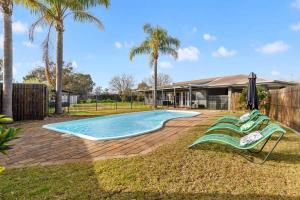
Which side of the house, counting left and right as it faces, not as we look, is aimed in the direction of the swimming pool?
front

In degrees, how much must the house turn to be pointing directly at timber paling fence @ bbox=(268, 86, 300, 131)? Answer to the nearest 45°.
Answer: approximately 45° to its left

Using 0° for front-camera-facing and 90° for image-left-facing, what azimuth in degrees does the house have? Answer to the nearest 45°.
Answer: approximately 45°

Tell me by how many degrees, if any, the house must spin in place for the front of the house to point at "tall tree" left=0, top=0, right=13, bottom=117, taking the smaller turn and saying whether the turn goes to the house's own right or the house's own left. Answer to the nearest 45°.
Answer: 0° — it already faces it

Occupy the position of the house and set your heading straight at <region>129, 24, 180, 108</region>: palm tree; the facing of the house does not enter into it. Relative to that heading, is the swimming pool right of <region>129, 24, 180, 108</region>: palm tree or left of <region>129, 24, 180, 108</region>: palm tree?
left

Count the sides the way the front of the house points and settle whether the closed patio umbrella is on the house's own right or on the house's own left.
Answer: on the house's own left

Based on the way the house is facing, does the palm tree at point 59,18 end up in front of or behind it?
in front

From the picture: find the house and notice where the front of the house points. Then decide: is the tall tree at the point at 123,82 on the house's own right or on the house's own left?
on the house's own right
